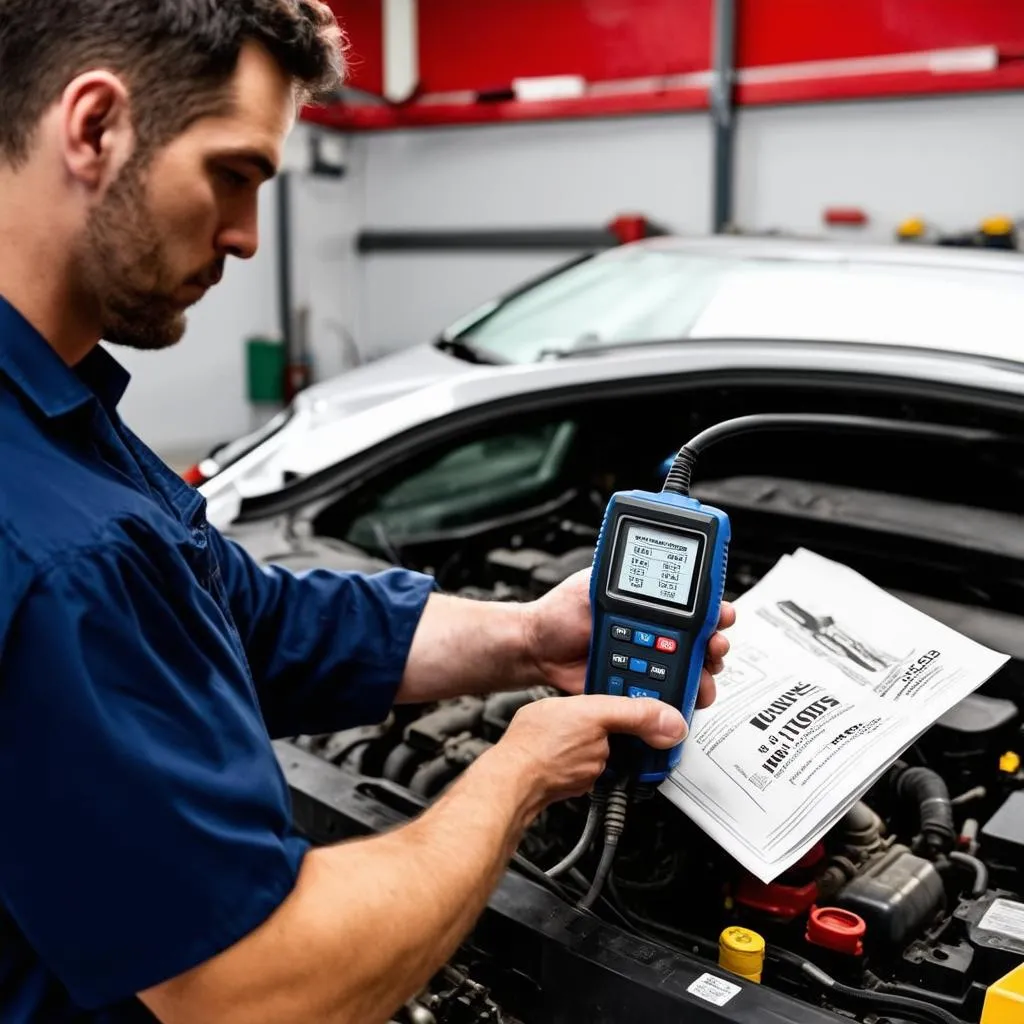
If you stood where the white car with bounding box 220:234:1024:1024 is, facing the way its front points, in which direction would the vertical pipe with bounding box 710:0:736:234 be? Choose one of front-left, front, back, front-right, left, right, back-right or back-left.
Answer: back-right

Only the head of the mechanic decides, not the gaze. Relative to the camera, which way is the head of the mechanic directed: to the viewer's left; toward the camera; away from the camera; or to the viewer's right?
to the viewer's right

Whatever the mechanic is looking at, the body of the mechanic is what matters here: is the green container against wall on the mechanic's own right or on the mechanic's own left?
on the mechanic's own left

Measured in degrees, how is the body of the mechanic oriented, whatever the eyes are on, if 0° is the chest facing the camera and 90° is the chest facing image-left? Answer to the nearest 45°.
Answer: approximately 270°

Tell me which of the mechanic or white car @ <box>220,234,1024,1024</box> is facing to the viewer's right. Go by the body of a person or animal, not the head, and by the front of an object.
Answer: the mechanic
